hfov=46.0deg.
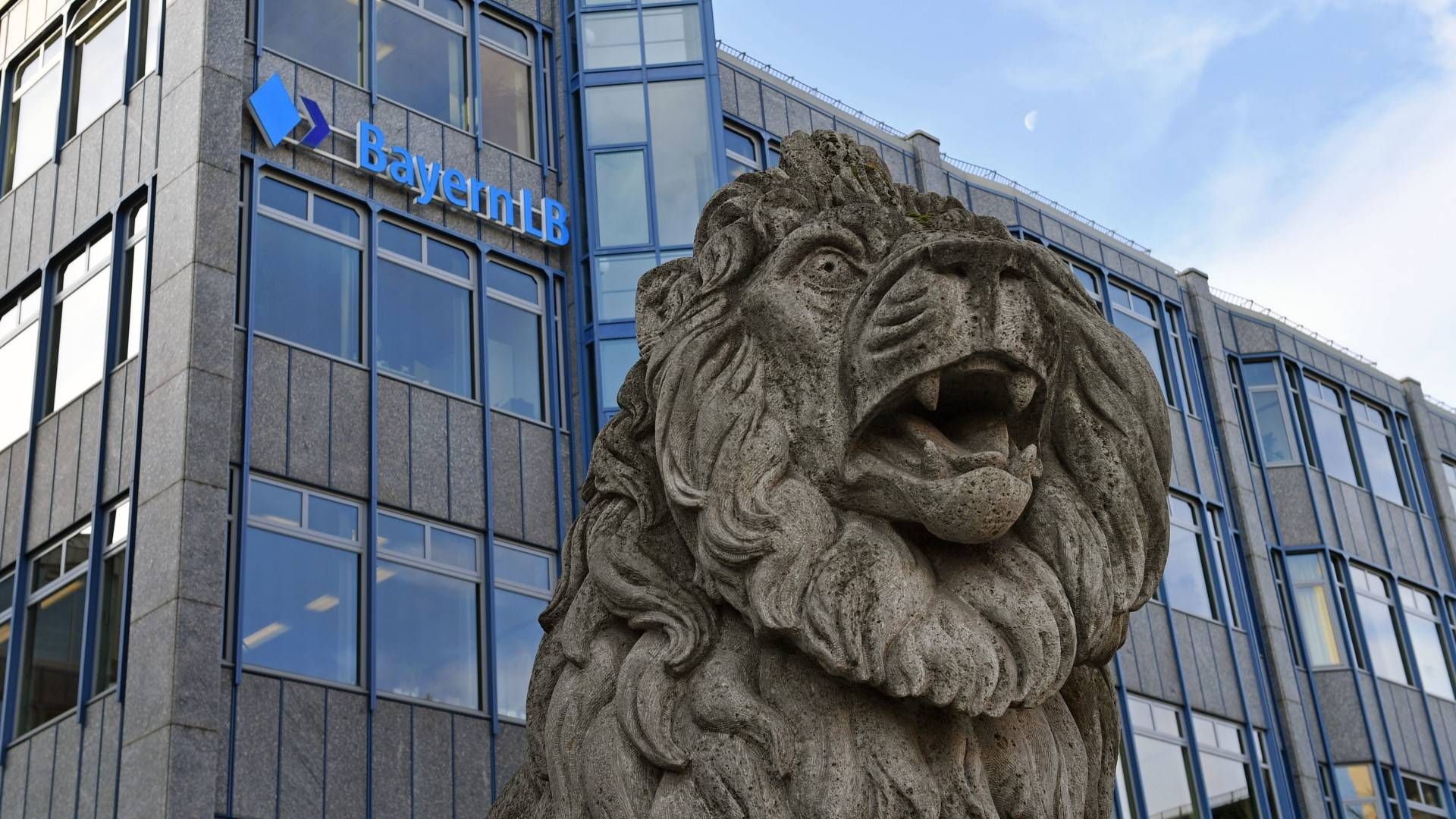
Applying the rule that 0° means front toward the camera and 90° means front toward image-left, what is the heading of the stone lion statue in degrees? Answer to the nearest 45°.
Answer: approximately 315°
